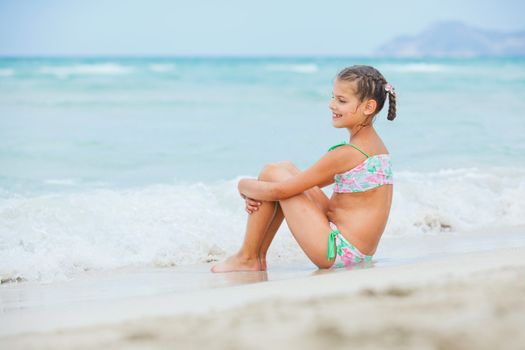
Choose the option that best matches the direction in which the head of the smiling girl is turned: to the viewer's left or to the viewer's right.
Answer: to the viewer's left

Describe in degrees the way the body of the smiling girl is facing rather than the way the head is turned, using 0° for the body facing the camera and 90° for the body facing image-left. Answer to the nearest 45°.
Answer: approximately 90°
